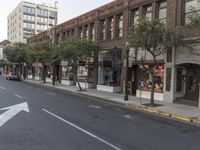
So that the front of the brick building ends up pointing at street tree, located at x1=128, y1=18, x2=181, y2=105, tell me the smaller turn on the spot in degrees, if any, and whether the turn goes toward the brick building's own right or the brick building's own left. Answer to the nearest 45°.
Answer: approximately 45° to the brick building's own left

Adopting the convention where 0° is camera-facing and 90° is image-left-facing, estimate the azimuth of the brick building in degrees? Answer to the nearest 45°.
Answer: approximately 45°
